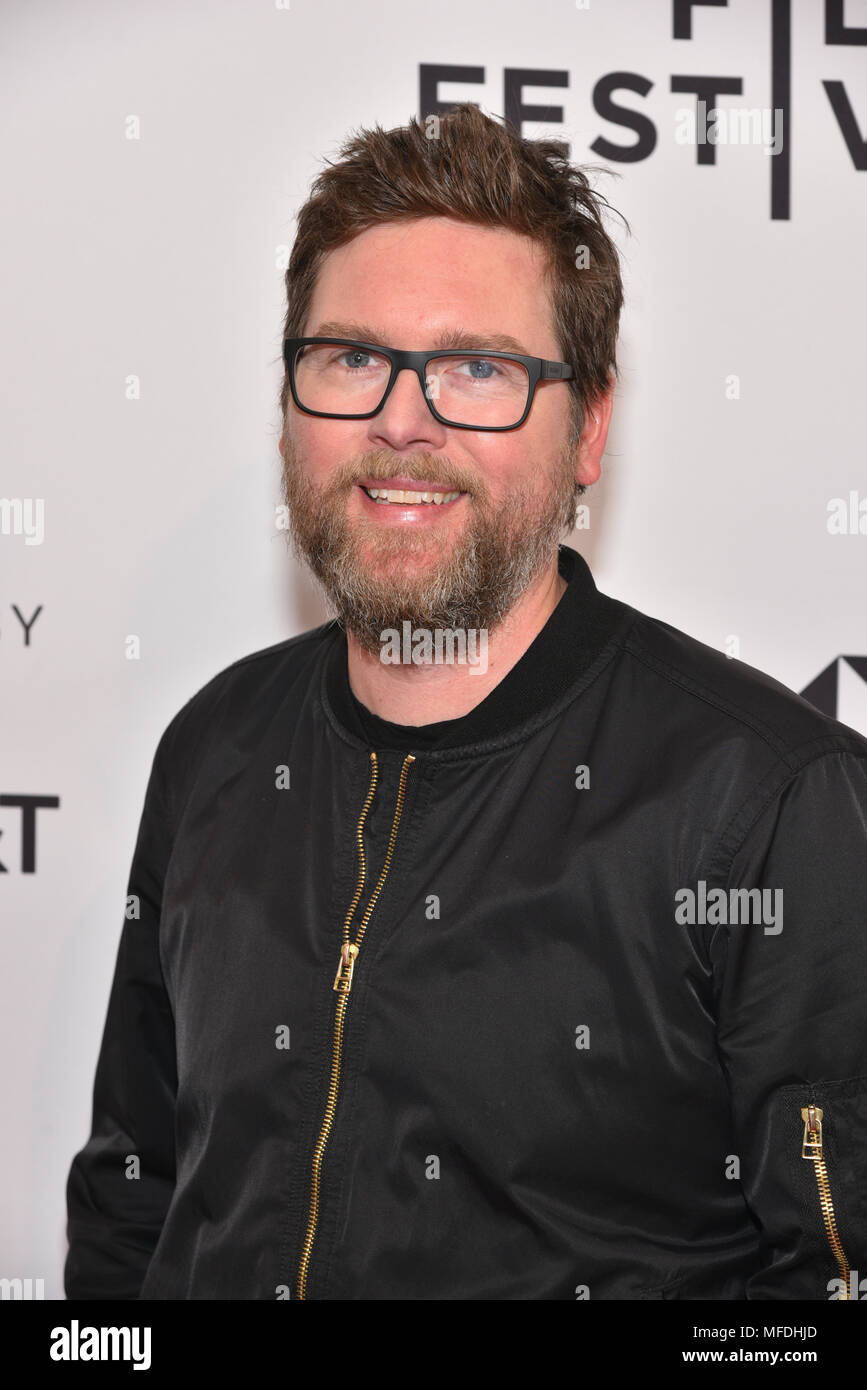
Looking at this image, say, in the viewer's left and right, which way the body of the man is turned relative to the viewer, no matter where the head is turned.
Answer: facing the viewer and to the left of the viewer
